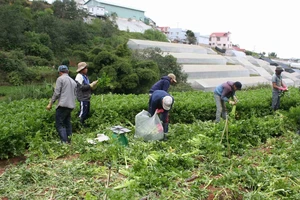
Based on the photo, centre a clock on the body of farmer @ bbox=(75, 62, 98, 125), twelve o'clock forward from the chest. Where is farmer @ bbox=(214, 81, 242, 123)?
farmer @ bbox=(214, 81, 242, 123) is roughly at 12 o'clock from farmer @ bbox=(75, 62, 98, 125).

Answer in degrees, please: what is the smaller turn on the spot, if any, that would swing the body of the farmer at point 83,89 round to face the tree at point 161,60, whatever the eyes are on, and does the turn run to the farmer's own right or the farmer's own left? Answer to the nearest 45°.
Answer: approximately 90° to the farmer's own left

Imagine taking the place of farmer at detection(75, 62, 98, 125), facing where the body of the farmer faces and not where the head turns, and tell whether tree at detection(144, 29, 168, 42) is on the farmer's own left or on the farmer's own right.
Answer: on the farmer's own left

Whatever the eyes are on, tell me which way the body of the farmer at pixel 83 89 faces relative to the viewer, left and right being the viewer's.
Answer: facing to the right of the viewer
